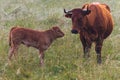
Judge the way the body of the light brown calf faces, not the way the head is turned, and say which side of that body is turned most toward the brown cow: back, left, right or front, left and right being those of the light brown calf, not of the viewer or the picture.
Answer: front

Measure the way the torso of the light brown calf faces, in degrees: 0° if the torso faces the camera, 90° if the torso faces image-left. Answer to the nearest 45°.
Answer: approximately 270°
